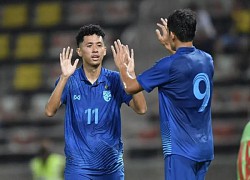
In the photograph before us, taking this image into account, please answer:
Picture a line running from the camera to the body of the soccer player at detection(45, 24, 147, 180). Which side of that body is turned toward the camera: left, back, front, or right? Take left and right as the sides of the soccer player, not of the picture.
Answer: front

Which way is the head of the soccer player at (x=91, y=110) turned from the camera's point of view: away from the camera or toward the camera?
toward the camera

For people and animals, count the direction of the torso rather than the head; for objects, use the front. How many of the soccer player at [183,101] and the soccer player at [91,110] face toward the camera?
1

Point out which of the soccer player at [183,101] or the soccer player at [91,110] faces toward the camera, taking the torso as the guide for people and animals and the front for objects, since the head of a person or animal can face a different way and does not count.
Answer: the soccer player at [91,110]

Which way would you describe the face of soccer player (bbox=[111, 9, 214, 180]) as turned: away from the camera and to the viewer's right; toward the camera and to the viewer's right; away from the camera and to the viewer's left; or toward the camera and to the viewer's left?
away from the camera and to the viewer's left

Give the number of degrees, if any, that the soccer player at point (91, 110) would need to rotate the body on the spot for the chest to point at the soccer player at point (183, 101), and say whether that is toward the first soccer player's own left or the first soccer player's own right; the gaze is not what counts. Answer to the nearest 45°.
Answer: approximately 45° to the first soccer player's own left

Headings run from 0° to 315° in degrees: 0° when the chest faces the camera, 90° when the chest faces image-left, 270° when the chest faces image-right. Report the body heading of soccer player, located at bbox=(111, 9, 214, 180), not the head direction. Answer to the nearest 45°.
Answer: approximately 135°

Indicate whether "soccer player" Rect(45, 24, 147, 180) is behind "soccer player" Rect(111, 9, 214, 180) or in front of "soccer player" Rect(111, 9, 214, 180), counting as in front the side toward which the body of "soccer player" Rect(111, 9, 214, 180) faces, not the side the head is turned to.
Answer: in front
